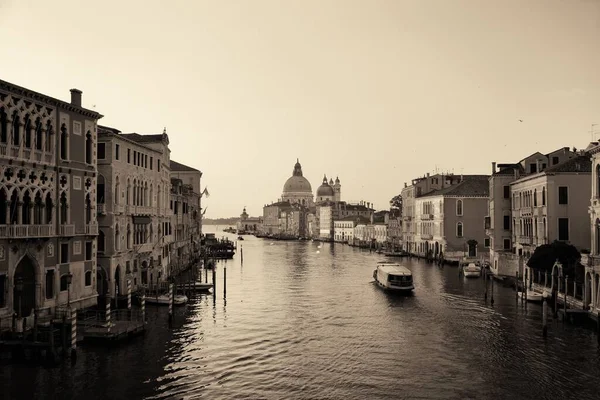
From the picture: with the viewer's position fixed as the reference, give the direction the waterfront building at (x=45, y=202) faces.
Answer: facing the viewer and to the right of the viewer

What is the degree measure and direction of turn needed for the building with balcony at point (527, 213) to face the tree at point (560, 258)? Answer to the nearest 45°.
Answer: approximately 45° to its left

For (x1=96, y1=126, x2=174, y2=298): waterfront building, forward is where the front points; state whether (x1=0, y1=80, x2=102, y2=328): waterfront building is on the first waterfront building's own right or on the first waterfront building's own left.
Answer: on the first waterfront building's own right

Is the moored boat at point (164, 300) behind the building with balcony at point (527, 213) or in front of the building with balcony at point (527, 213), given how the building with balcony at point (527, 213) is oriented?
in front

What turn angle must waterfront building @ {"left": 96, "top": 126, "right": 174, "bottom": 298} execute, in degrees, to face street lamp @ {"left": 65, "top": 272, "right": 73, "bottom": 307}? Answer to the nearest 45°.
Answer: approximately 45° to its right

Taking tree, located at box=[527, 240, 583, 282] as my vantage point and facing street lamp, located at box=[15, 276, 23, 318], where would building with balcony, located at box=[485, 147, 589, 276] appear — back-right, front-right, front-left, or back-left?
back-right

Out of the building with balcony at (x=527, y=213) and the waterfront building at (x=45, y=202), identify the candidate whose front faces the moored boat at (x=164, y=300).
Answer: the building with balcony

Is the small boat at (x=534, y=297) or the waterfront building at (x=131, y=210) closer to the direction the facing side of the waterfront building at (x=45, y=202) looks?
the small boat

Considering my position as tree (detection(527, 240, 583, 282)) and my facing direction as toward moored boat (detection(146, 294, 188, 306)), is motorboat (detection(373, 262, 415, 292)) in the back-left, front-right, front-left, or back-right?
front-right

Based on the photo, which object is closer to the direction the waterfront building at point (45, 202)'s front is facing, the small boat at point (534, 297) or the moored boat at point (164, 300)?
the small boat
